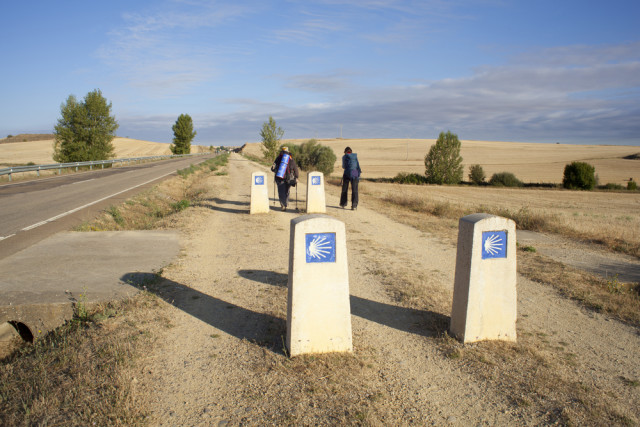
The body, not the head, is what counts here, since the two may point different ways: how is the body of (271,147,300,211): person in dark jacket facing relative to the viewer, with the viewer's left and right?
facing away from the viewer

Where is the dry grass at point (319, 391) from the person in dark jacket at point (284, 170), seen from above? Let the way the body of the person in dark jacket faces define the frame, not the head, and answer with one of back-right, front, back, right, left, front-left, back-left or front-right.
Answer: back

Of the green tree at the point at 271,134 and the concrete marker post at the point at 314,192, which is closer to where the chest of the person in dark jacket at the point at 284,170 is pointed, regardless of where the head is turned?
the green tree

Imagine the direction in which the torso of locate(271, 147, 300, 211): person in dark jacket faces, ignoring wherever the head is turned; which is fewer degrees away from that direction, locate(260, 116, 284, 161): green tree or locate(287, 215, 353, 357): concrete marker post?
the green tree

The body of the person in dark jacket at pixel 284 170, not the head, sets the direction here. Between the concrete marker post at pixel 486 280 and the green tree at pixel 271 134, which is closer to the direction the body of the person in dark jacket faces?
the green tree

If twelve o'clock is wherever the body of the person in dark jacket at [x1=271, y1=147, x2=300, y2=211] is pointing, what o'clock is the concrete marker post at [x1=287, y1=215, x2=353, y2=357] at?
The concrete marker post is roughly at 6 o'clock from the person in dark jacket.

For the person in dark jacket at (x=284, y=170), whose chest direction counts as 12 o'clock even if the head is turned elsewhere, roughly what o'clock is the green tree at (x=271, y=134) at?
The green tree is roughly at 12 o'clock from the person in dark jacket.

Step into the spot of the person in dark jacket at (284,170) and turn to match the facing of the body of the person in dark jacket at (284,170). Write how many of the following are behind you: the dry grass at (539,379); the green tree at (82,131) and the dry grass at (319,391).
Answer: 2

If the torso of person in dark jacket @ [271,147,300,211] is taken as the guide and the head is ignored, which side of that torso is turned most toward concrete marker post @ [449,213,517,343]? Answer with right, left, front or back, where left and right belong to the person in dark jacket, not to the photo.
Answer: back

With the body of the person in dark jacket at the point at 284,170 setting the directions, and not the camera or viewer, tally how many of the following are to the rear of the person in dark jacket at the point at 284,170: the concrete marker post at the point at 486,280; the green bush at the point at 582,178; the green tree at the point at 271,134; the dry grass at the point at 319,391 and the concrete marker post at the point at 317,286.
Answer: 3

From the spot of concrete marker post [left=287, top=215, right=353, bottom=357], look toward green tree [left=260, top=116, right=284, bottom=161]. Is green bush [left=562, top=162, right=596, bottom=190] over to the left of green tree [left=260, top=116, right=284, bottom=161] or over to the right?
right

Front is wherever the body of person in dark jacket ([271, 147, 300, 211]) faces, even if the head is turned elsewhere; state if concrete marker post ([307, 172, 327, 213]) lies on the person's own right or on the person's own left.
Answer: on the person's own right

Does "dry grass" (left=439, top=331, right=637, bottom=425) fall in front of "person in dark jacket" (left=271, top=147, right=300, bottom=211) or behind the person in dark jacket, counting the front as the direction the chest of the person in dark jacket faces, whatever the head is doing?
behind
